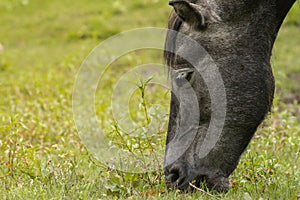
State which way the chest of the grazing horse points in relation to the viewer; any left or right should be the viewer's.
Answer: facing to the left of the viewer
